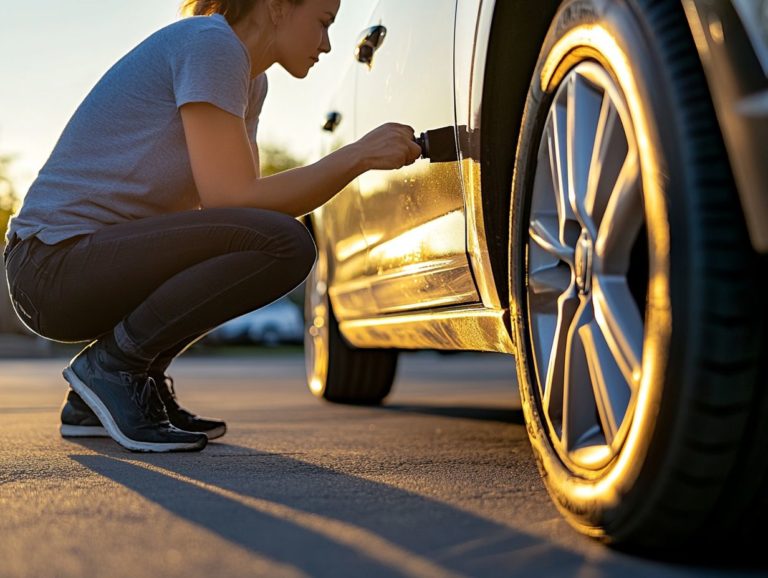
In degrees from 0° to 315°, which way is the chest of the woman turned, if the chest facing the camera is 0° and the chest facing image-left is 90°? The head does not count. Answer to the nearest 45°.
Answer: approximately 270°

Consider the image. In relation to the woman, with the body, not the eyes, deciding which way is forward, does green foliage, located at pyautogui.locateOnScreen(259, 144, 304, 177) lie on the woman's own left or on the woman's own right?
on the woman's own left

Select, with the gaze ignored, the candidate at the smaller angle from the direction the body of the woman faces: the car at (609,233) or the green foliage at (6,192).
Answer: the car

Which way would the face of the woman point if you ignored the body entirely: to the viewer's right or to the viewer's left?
to the viewer's right
